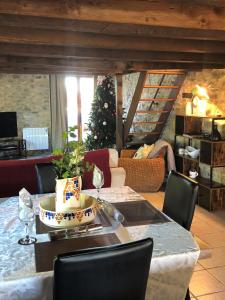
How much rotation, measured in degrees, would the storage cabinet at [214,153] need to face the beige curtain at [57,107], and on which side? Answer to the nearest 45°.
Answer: approximately 90° to its right

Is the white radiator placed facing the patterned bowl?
yes

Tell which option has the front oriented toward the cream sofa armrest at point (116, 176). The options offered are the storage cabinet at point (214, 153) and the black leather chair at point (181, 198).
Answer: the storage cabinet

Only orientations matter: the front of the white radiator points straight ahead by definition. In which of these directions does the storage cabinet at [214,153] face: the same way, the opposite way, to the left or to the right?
to the right

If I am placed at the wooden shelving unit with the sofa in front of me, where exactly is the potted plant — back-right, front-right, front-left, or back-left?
front-left

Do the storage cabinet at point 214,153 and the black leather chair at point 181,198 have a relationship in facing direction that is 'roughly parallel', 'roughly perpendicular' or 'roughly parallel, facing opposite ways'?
roughly parallel

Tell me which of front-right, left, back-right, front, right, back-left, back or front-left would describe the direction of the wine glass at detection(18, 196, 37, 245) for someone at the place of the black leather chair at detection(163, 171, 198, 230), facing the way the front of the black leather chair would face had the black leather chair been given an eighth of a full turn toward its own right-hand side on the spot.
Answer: front-left

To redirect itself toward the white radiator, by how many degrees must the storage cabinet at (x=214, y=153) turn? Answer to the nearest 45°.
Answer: approximately 90° to its right

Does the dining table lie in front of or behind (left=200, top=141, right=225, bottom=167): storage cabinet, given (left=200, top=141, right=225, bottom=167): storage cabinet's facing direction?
in front

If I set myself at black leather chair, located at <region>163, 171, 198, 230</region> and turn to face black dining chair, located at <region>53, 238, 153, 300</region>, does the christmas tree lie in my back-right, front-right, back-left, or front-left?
back-right

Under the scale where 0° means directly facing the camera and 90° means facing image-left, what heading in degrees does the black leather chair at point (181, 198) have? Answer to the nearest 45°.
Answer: approximately 45°

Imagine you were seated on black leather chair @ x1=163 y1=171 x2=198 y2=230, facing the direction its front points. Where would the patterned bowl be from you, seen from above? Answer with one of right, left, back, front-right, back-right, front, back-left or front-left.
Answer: front

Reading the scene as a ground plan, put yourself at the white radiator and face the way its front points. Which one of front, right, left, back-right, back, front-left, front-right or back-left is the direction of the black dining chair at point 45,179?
front

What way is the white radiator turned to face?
toward the camera

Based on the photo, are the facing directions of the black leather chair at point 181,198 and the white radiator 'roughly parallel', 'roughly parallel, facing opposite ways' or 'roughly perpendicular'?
roughly perpendicular

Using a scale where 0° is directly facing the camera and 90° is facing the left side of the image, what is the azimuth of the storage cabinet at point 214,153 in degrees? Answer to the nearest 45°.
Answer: approximately 45°

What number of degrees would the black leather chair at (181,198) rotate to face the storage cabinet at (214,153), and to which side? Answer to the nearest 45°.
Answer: approximately 135° to its right
